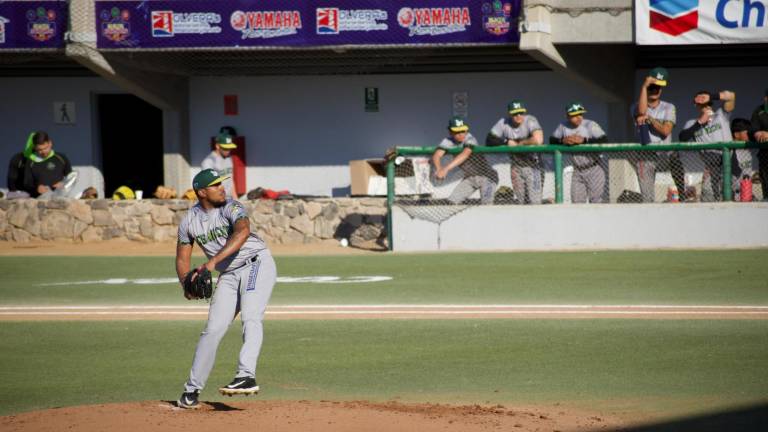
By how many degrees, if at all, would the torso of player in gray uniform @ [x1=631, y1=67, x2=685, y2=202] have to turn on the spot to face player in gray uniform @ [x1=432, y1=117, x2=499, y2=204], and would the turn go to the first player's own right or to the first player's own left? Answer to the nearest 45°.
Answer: approximately 90° to the first player's own right

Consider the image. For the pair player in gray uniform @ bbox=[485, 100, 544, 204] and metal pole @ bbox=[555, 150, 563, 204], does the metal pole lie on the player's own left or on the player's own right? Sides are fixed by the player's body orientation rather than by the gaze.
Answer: on the player's own left

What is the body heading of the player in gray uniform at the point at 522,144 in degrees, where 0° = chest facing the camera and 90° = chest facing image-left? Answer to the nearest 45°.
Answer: approximately 0°

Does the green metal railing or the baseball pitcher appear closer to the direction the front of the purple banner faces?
the baseball pitcher

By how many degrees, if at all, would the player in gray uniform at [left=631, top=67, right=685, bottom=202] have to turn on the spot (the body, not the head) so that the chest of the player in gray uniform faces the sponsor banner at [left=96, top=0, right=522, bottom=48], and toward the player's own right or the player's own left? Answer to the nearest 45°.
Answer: approximately 90° to the player's own right

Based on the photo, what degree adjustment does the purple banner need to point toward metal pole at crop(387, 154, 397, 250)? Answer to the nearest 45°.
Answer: approximately 45° to its left

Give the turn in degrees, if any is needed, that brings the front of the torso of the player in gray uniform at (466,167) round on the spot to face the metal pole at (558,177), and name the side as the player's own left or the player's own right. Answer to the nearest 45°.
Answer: approximately 135° to the player's own left

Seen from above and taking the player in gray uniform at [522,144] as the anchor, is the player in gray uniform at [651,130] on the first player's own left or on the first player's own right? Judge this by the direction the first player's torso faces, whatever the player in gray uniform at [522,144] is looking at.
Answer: on the first player's own left

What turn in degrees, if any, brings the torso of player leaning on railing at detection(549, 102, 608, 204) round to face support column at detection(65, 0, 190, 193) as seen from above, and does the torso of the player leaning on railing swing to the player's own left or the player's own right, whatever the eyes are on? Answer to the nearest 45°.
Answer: approximately 90° to the player's own right

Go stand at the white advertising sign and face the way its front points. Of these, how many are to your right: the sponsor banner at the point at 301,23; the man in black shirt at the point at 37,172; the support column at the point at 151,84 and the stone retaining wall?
4

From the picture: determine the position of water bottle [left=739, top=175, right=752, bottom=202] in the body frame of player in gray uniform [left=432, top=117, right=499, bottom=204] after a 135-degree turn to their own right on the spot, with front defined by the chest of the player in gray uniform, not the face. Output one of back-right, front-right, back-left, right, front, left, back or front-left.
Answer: right

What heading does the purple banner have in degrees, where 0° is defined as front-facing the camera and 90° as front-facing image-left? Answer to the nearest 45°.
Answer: approximately 0°

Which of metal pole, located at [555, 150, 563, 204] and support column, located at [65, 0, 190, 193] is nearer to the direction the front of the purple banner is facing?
the metal pole

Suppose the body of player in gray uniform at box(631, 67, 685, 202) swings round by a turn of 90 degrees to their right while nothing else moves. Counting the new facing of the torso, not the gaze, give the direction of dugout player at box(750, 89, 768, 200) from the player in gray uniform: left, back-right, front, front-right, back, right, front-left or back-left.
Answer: back
